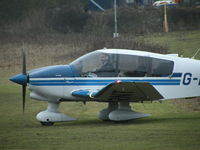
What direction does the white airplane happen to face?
to the viewer's left
